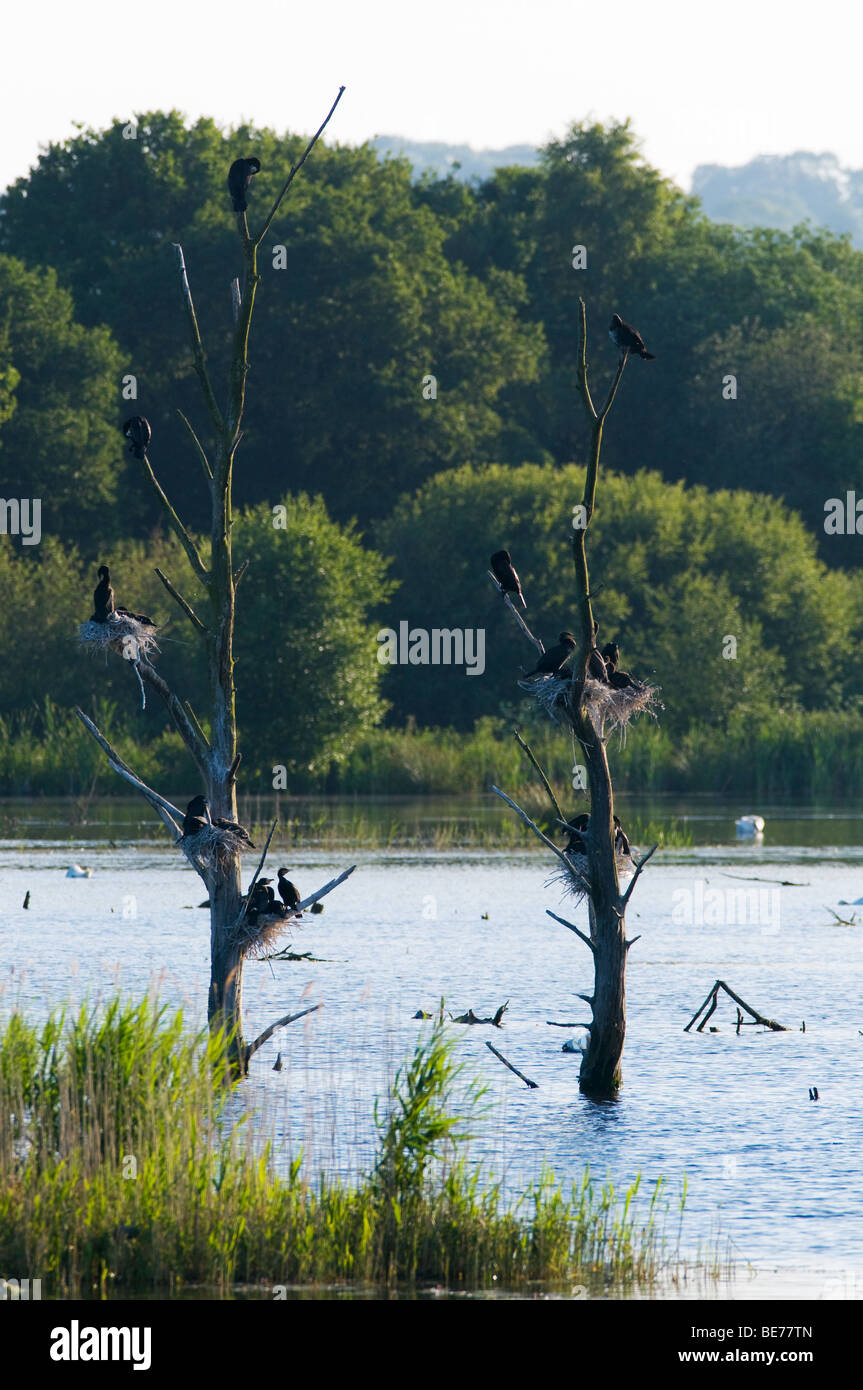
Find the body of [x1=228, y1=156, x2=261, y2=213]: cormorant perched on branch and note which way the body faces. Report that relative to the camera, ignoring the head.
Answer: to the viewer's right
